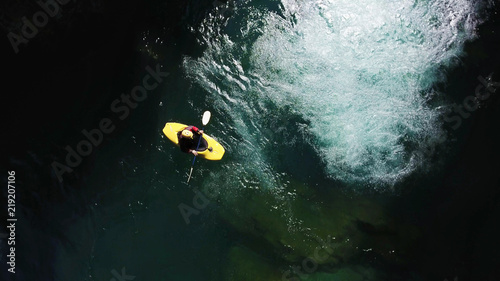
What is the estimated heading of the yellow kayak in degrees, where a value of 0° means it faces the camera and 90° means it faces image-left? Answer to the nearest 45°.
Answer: approximately 315°
